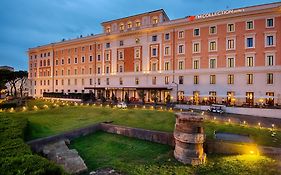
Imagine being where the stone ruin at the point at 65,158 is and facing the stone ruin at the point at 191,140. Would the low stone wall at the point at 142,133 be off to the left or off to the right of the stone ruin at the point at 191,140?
left

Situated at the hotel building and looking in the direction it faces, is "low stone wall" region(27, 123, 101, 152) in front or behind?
in front

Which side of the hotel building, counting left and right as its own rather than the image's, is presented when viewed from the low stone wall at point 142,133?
front

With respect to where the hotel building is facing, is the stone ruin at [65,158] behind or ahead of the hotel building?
ahead

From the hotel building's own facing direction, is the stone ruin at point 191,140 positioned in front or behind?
in front

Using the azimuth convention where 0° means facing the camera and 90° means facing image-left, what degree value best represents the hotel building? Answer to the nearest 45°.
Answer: approximately 45°

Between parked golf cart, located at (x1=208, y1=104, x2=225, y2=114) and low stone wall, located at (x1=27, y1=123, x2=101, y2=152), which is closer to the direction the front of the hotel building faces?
the low stone wall
